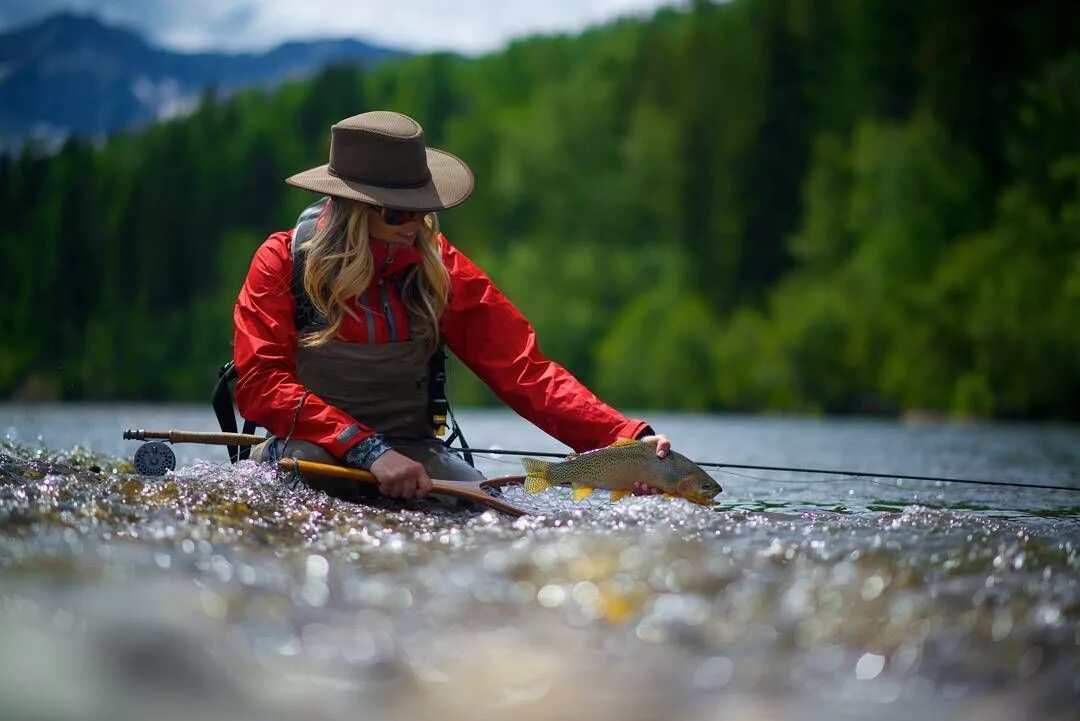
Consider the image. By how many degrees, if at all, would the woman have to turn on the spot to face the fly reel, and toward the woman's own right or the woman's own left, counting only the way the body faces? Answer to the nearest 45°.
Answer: approximately 135° to the woman's own right

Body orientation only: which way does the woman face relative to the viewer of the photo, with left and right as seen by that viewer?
facing the viewer and to the right of the viewer

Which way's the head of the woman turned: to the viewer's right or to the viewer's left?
to the viewer's right

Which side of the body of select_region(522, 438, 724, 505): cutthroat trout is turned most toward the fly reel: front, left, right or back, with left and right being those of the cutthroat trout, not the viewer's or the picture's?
back

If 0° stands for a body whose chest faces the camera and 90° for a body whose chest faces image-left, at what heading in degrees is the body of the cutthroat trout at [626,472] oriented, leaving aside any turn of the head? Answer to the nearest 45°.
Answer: approximately 270°
